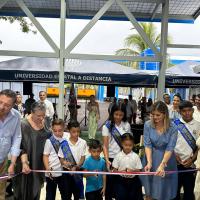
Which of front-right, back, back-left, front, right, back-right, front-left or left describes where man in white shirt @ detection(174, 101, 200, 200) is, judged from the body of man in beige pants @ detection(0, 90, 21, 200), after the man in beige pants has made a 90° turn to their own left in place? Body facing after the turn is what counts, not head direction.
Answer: front-left

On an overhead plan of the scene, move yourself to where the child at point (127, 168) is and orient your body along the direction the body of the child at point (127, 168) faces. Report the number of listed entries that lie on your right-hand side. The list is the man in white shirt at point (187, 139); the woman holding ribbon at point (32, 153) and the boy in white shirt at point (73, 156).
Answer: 2

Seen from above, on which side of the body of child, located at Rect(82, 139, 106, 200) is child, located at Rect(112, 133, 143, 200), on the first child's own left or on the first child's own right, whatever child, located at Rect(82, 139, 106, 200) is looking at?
on the first child's own left

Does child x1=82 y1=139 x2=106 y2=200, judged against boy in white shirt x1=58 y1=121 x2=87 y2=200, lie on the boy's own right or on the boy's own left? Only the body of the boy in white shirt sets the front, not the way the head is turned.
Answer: on the boy's own left

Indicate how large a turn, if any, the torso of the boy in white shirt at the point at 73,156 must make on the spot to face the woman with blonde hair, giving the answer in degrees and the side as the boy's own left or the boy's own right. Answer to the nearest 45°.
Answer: approximately 45° to the boy's own left

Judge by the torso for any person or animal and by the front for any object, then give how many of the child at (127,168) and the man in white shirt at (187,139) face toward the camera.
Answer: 2

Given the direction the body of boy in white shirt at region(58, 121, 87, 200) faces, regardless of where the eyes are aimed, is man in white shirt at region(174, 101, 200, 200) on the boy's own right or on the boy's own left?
on the boy's own left

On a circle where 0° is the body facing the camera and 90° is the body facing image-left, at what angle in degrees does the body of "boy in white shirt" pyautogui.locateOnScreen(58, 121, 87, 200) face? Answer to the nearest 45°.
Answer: approximately 0°

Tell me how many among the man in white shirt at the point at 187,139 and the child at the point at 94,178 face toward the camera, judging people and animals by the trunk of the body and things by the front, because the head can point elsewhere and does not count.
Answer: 2
